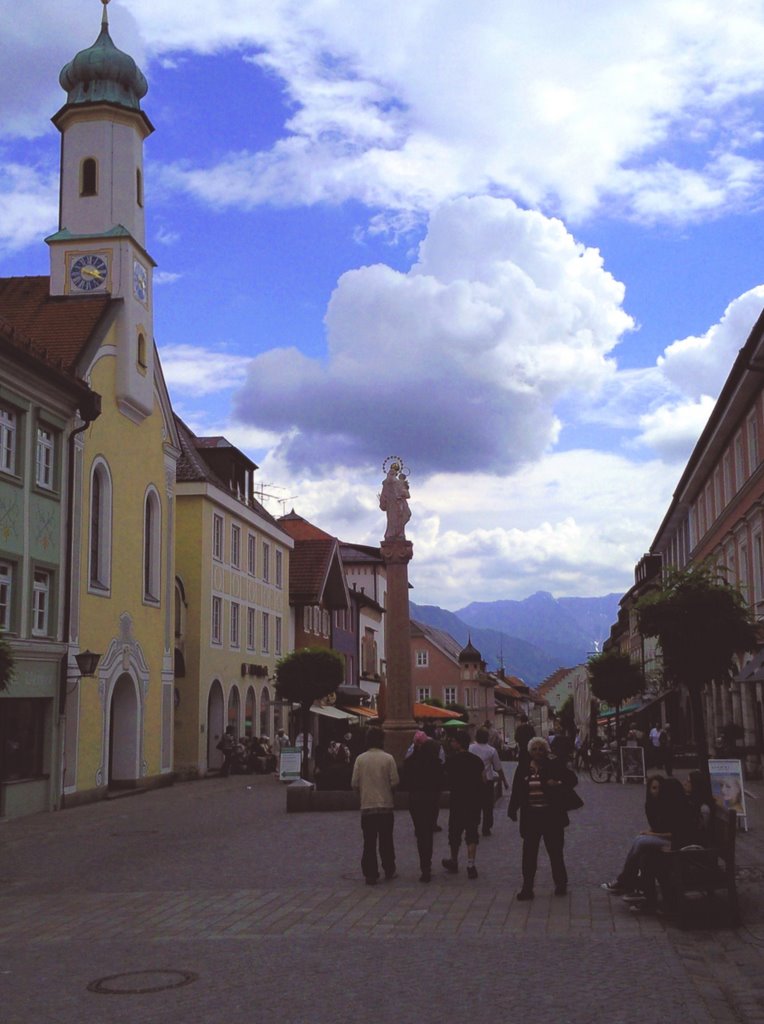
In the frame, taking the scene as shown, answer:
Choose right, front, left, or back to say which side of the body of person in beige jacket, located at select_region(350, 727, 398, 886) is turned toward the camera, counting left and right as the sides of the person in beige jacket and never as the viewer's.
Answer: back

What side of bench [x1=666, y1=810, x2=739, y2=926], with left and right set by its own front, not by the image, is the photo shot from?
left

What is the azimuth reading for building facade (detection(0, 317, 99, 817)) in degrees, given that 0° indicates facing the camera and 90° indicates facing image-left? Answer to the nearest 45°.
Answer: approximately 315°

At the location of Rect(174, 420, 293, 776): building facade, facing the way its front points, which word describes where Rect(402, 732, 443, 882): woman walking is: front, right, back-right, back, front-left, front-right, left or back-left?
front-right

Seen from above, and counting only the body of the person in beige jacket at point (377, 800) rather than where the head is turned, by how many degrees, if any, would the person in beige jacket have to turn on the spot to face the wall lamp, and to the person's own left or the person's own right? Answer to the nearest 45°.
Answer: approximately 45° to the person's own left

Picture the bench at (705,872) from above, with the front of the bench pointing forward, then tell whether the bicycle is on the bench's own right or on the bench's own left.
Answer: on the bench's own right

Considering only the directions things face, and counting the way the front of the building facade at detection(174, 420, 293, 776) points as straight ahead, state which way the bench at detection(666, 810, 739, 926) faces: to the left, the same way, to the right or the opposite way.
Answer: the opposite way

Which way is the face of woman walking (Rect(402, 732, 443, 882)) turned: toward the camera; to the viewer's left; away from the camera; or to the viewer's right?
away from the camera

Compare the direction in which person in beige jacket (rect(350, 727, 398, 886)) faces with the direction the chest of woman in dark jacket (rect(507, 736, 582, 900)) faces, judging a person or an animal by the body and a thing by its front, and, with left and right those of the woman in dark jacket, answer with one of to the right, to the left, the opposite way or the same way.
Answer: the opposite way

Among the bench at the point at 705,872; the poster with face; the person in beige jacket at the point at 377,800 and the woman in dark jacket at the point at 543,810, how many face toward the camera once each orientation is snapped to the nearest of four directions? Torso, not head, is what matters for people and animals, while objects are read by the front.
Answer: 2

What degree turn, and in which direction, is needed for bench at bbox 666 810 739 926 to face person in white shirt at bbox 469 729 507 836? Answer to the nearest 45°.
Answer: approximately 90° to its right

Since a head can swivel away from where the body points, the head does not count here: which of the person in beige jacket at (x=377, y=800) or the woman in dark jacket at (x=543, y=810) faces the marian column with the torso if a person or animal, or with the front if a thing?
the person in beige jacket

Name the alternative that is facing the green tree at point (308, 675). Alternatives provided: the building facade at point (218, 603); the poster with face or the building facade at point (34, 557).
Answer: the building facade at point (218, 603)

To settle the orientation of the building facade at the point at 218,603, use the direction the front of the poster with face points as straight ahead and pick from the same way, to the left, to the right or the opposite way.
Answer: to the left
